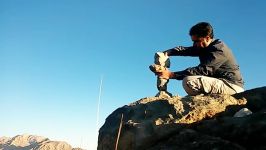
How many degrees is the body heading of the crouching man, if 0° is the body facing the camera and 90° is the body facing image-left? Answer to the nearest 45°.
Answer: approximately 90°
